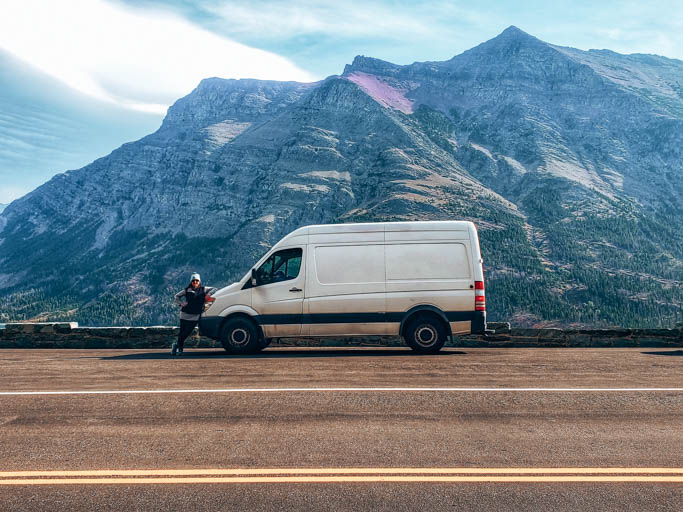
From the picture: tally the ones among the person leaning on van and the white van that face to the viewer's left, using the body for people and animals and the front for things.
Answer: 1

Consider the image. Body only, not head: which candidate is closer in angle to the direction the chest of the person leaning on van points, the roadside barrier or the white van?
the white van

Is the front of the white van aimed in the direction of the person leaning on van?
yes

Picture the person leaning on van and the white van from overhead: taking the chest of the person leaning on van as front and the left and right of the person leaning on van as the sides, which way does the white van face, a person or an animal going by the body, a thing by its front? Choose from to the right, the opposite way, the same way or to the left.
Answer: to the right

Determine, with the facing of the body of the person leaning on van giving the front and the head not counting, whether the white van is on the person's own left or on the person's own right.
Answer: on the person's own left

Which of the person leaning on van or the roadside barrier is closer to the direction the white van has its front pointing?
the person leaning on van

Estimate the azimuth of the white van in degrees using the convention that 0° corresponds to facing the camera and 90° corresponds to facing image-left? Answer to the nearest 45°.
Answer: approximately 90°
